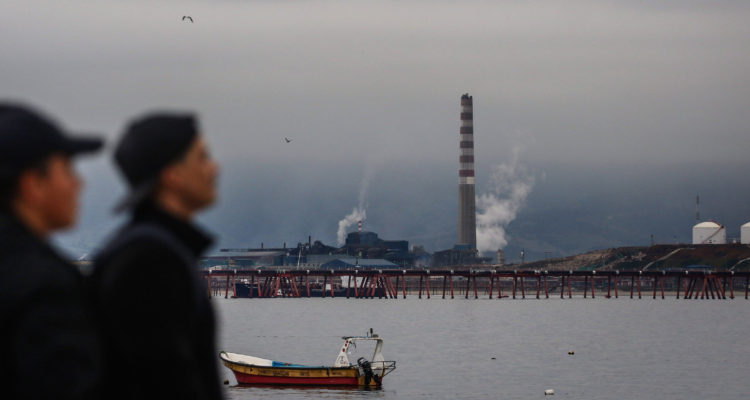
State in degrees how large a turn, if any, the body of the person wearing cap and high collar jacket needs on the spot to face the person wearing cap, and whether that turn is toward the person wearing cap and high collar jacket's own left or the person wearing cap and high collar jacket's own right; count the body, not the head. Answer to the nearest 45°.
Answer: approximately 180°

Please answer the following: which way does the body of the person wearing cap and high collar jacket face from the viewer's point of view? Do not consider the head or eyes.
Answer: to the viewer's right

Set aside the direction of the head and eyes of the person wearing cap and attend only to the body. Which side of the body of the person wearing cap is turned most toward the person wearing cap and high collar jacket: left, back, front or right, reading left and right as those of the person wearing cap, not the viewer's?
front

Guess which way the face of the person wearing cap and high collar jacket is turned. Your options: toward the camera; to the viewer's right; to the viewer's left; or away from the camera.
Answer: to the viewer's right

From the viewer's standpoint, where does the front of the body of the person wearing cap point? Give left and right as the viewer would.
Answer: facing to the right of the viewer

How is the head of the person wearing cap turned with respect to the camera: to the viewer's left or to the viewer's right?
to the viewer's right

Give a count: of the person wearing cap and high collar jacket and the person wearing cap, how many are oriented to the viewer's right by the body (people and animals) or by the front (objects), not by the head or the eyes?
2
